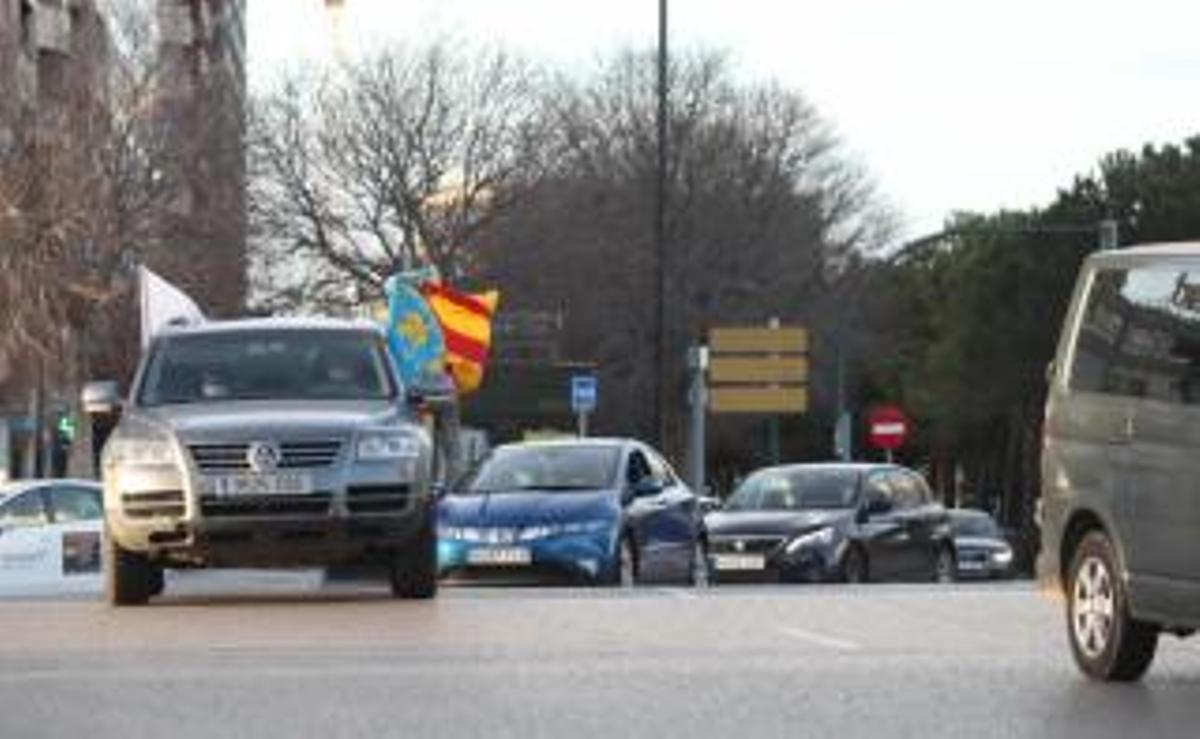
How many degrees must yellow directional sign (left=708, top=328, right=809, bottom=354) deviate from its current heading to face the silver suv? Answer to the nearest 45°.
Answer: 0° — it already faces it

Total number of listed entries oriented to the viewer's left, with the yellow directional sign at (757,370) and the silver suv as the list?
0

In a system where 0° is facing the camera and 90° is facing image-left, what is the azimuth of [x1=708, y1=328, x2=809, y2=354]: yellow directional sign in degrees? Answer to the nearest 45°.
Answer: approximately 0°

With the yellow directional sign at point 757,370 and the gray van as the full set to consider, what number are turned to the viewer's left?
0
